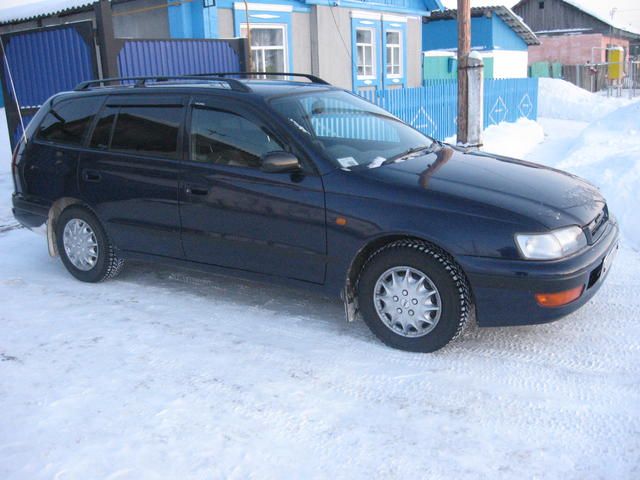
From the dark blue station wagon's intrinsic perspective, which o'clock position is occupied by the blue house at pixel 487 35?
The blue house is roughly at 8 o'clock from the dark blue station wagon.

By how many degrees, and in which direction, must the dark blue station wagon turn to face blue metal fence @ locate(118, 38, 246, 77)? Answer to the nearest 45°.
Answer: approximately 135° to its left

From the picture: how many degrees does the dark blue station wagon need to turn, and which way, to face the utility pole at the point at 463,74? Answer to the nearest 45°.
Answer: approximately 135° to its left

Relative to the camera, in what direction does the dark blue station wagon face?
facing the viewer and to the right of the viewer

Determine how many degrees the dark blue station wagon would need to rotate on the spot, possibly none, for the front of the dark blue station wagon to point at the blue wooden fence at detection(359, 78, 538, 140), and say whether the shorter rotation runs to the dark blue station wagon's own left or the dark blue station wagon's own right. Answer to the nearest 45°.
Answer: approximately 135° to the dark blue station wagon's own left

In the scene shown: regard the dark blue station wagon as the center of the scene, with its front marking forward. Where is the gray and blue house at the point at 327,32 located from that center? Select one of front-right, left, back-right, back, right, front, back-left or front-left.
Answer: back-left

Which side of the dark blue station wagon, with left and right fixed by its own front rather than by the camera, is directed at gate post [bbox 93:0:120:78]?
back
